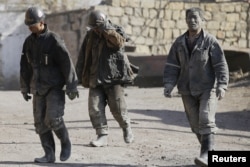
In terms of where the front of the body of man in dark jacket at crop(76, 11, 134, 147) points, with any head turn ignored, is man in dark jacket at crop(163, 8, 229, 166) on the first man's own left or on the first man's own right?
on the first man's own left

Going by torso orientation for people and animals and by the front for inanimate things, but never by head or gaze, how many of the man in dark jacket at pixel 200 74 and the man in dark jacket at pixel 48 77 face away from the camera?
0

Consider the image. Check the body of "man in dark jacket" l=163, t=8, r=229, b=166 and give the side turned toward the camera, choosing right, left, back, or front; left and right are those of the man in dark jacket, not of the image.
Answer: front

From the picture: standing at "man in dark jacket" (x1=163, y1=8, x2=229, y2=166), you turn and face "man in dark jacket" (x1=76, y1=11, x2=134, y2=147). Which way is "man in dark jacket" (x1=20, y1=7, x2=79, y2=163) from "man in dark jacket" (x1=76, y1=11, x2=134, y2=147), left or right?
left

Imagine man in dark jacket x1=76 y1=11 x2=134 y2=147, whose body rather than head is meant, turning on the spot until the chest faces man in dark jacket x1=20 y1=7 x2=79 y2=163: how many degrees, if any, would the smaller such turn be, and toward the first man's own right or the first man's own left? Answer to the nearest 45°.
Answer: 0° — they already face them

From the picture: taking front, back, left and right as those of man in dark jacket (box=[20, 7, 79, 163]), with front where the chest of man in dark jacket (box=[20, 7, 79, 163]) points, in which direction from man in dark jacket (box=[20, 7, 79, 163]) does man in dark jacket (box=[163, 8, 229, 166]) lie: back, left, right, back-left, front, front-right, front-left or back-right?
back-left

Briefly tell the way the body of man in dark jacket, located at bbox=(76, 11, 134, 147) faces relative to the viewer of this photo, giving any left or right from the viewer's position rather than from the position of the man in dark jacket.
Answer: facing the viewer and to the left of the viewer

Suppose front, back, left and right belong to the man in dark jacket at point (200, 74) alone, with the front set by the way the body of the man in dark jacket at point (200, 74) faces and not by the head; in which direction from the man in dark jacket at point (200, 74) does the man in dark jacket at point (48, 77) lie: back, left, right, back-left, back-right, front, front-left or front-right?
right

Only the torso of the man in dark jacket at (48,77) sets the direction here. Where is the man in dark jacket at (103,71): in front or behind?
behind
